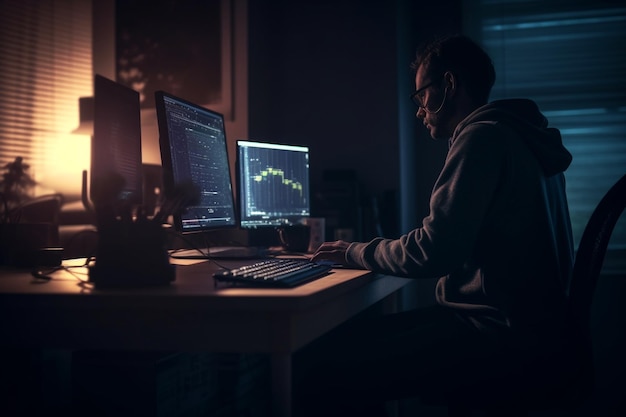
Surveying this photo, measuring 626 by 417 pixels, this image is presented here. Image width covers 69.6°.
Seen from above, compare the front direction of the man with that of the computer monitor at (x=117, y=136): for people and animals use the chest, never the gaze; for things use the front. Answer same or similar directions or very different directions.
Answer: very different directions

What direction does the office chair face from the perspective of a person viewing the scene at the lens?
facing to the left of the viewer

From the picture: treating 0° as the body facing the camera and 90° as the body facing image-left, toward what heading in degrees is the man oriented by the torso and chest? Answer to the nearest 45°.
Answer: approximately 90°

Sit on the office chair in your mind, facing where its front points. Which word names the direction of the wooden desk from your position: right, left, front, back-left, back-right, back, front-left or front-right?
front-left

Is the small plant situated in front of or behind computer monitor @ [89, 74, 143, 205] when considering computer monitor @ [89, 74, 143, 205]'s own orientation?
behind

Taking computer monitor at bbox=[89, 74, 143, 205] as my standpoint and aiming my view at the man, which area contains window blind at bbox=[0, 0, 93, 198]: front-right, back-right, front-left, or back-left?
back-left

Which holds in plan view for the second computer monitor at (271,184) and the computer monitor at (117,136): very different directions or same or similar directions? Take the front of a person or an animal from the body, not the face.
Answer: same or similar directions

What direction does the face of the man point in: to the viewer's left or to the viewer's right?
to the viewer's left

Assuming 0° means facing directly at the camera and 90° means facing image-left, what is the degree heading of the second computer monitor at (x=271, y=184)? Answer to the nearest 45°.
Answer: approximately 315°

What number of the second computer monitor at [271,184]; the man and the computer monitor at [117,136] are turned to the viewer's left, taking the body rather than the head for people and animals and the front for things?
1
